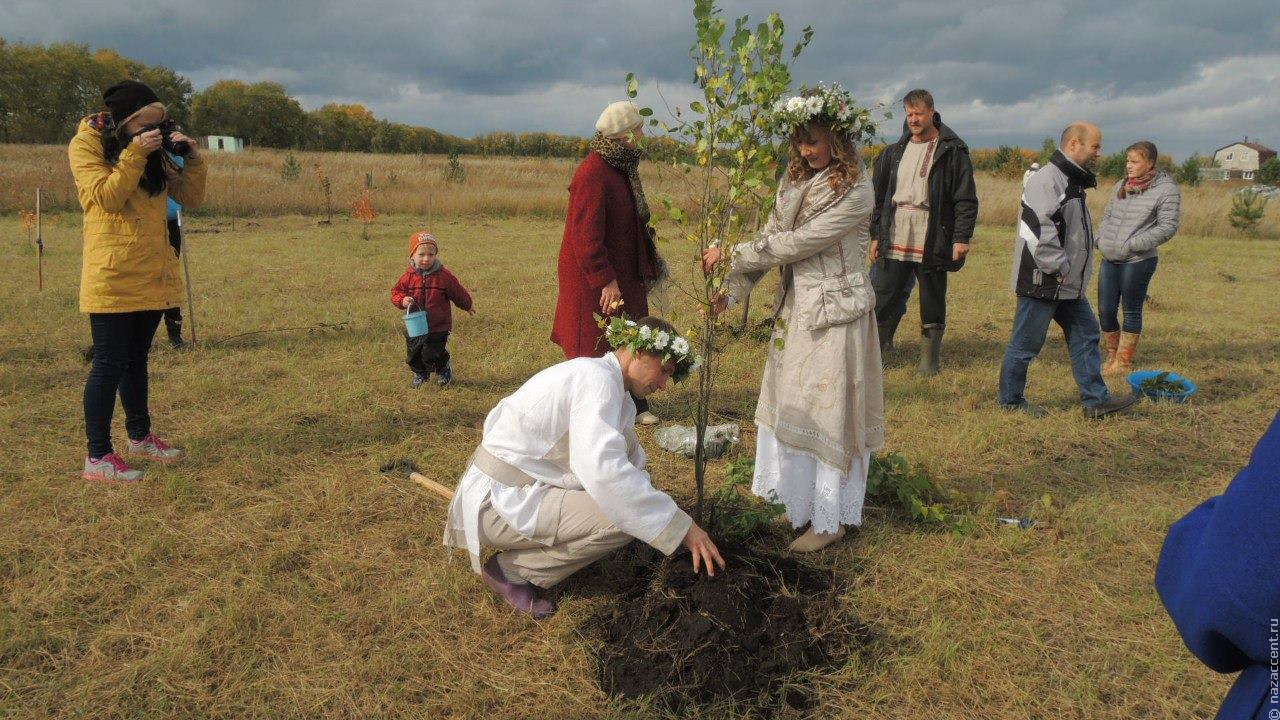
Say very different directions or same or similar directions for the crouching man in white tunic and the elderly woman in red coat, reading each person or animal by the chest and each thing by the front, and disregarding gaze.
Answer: same or similar directions

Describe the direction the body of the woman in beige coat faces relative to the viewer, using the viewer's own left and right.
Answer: facing the viewer and to the left of the viewer

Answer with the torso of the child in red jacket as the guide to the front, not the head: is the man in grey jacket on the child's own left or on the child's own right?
on the child's own left

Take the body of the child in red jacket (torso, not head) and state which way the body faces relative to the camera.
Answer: toward the camera

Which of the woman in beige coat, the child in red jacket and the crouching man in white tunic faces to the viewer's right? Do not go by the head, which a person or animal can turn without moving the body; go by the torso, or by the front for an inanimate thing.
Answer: the crouching man in white tunic

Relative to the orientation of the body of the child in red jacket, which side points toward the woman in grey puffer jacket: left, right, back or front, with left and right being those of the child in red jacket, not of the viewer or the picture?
left

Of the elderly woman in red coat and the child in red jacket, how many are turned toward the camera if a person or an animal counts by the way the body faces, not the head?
1

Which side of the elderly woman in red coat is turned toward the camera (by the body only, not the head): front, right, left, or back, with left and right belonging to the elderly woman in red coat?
right

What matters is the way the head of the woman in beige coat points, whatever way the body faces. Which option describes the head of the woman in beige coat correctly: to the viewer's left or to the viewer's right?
to the viewer's left

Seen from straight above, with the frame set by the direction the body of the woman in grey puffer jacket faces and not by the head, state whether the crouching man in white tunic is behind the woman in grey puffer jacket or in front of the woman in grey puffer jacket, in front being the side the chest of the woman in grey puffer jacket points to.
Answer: in front

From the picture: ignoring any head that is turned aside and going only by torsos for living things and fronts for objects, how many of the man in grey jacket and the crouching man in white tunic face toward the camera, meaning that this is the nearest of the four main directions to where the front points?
0

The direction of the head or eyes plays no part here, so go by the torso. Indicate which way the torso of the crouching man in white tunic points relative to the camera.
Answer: to the viewer's right

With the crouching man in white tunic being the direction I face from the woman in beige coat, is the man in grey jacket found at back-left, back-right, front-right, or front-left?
back-right

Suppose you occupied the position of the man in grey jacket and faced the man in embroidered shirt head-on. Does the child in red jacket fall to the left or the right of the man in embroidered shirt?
left
